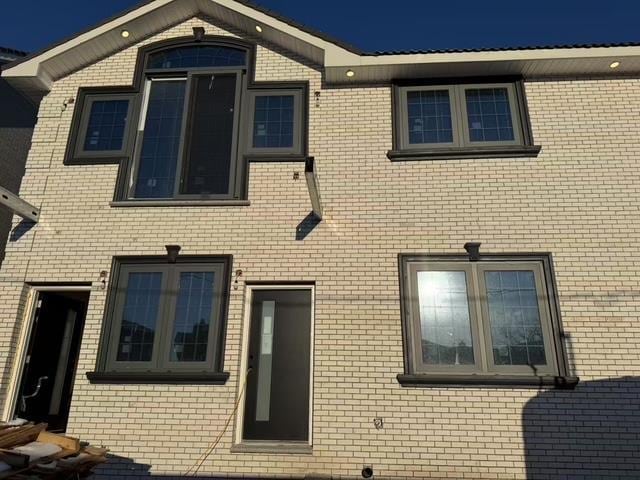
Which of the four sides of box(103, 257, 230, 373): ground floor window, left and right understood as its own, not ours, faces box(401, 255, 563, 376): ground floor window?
left

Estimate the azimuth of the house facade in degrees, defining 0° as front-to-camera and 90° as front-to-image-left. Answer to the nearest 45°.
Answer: approximately 0°

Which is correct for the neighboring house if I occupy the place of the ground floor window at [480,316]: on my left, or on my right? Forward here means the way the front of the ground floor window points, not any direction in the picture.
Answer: on my right

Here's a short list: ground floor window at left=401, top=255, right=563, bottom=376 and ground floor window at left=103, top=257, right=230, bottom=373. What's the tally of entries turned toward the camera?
2

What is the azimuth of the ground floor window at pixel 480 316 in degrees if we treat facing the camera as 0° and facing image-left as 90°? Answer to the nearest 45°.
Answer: approximately 0°

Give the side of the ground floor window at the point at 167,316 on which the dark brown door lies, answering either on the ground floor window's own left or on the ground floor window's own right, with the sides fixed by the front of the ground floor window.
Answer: on the ground floor window's own left

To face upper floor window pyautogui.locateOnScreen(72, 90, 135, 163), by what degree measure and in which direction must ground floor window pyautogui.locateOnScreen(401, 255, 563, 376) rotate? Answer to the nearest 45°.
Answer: approximately 90° to its right

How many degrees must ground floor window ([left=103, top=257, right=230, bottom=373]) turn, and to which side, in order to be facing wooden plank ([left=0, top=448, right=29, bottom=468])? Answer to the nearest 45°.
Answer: approximately 45° to its right
